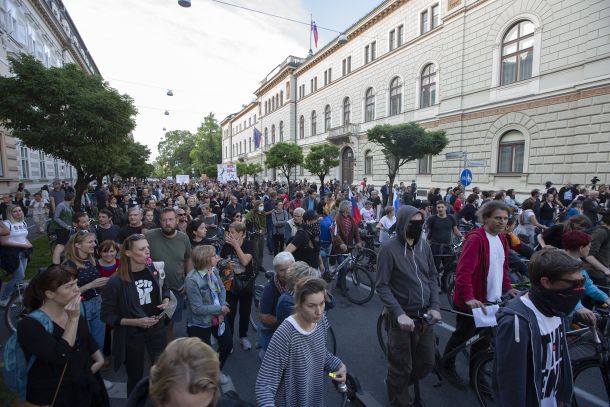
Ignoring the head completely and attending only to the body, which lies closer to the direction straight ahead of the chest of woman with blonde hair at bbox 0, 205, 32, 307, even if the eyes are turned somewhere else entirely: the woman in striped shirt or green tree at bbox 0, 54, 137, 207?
the woman in striped shirt

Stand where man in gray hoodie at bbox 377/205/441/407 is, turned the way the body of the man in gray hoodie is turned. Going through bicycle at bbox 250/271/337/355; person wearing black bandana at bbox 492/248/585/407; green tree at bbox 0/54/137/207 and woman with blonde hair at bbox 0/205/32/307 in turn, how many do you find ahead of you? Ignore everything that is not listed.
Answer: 1

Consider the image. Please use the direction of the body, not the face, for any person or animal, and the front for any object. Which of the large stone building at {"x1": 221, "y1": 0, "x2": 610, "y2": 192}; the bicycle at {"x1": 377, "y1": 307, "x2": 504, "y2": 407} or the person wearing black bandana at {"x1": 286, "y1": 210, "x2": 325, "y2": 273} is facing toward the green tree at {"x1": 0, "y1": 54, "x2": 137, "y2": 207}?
the large stone building

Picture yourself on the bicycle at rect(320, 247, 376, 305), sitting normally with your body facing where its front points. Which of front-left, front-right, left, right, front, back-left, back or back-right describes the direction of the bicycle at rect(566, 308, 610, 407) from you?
front

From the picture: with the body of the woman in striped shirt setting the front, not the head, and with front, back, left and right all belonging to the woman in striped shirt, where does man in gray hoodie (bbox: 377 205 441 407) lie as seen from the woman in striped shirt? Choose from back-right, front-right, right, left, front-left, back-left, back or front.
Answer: left

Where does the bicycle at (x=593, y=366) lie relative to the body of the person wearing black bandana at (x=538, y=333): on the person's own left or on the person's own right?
on the person's own left

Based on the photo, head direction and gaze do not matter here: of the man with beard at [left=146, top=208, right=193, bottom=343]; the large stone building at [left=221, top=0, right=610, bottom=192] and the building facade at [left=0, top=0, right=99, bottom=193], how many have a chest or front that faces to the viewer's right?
1

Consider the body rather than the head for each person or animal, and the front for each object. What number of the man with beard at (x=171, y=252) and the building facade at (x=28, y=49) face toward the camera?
1

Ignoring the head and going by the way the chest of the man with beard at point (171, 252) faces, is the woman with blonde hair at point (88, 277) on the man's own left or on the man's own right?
on the man's own right

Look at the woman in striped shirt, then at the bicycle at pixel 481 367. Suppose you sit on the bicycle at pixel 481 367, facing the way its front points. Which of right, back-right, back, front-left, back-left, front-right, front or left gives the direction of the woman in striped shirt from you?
right

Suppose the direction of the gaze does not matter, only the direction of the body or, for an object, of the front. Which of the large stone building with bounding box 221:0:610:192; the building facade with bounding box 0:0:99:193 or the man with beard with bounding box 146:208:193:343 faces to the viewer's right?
the building facade

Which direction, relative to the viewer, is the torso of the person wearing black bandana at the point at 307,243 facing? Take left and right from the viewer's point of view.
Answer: facing the viewer and to the right of the viewer

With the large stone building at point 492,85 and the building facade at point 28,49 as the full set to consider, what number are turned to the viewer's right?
1

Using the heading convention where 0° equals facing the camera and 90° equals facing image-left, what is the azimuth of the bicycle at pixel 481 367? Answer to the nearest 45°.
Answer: approximately 315°

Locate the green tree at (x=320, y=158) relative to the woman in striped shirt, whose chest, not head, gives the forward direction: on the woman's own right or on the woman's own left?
on the woman's own left

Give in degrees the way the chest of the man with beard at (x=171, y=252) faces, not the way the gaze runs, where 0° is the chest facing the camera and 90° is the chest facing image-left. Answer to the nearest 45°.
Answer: approximately 0°
